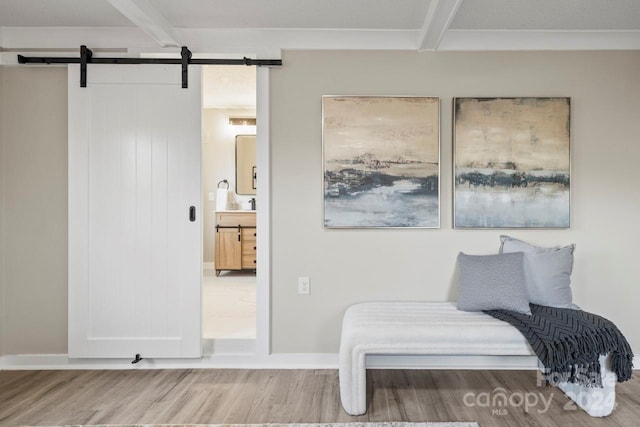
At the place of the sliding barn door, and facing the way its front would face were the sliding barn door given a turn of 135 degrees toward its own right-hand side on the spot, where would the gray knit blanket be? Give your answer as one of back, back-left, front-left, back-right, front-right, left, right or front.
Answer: back

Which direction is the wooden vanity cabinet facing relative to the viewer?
toward the camera

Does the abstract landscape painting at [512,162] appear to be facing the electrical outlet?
no

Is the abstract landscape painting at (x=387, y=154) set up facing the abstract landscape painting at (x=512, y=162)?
no

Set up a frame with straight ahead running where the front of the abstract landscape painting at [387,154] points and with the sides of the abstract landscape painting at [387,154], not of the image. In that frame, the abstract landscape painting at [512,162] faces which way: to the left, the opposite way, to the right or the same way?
the same way

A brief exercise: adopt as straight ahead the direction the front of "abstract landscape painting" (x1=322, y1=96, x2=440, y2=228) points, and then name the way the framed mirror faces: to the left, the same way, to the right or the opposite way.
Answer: the same way

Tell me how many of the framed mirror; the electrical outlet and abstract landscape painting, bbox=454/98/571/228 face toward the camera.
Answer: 3

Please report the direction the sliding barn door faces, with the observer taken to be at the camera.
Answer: facing the viewer

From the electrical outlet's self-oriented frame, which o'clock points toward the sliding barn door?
The sliding barn door is roughly at 3 o'clock from the electrical outlet.

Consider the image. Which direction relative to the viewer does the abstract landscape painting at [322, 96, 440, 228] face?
toward the camera

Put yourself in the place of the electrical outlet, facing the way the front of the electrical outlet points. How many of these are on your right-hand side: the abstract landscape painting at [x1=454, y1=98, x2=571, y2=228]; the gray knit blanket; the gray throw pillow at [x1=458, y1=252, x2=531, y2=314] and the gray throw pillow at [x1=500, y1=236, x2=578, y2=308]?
0
